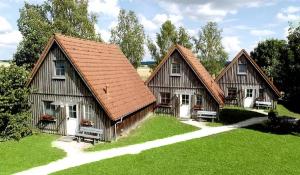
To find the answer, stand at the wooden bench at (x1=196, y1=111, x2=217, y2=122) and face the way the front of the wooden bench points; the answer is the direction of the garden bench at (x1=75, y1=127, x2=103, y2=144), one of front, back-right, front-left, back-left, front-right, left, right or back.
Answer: front-right

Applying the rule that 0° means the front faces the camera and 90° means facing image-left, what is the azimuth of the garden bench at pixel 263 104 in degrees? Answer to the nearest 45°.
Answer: approximately 0°

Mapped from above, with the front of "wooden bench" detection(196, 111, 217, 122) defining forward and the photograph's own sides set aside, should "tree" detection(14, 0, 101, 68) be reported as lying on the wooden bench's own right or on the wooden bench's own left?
on the wooden bench's own right

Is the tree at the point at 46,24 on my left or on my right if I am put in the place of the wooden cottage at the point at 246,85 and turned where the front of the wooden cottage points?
on my right

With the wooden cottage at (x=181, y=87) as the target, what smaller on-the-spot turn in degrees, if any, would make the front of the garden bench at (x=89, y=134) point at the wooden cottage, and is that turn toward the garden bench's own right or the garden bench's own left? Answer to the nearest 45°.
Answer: approximately 180°

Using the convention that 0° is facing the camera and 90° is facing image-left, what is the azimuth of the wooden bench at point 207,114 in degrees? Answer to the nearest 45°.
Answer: approximately 0°

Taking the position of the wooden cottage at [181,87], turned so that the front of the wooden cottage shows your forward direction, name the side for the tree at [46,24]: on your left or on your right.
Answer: on your right

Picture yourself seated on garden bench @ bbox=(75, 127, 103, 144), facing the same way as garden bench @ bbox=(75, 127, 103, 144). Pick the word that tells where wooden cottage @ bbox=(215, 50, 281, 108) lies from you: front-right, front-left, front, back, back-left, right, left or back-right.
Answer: back
